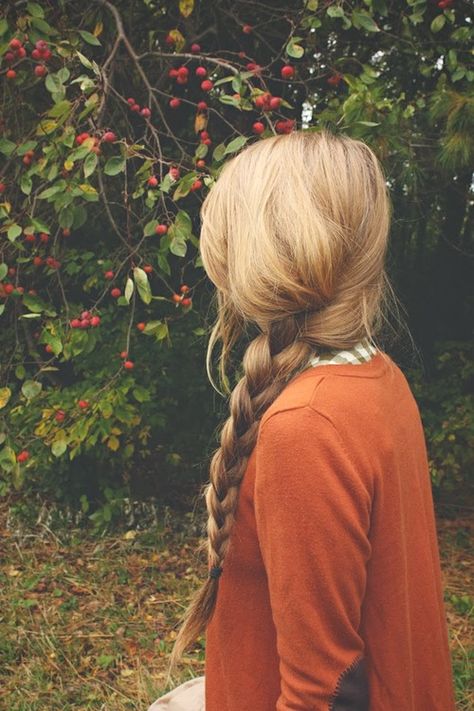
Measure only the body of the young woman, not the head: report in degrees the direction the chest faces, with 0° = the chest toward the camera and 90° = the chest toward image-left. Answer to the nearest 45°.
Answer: approximately 135°

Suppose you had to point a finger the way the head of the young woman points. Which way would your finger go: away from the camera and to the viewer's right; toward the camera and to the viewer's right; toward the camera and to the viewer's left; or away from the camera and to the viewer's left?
away from the camera and to the viewer's left

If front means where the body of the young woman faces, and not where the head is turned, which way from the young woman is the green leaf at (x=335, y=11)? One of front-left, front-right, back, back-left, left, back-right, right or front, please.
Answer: front-right
